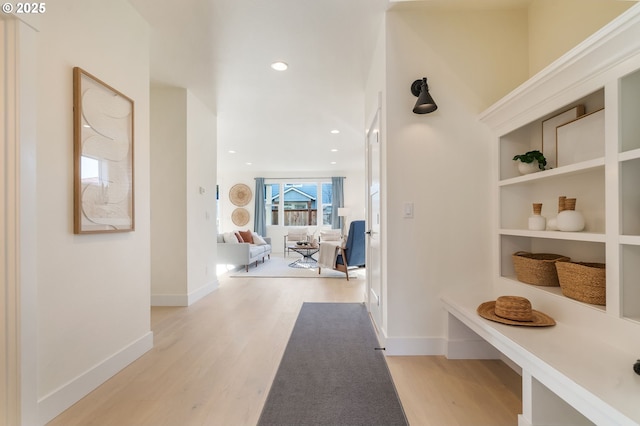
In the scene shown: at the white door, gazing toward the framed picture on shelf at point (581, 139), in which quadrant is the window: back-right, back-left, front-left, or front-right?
back-left

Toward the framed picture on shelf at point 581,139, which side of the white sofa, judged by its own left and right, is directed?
right

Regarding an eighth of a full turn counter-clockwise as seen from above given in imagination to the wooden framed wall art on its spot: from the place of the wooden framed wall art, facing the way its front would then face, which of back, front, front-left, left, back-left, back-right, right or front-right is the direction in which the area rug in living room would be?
front-left

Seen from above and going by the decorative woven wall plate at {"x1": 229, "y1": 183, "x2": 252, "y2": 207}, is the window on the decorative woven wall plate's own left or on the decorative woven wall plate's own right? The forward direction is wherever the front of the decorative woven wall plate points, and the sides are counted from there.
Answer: on the decorative woven wall plate's own left

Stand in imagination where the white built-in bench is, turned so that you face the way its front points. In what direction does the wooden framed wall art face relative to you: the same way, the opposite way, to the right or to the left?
the opposite way

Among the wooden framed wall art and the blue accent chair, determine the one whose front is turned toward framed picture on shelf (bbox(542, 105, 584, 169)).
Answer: the wooden framed wall art

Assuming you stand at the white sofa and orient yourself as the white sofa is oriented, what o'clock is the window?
The window is roughly at 10 o'clock from the white sofa.

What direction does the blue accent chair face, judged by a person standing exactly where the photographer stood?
facing away from the viewer and to the left of the viewer

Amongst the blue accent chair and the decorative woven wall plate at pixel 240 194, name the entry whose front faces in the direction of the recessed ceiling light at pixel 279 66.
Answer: the decorative woven wall plate

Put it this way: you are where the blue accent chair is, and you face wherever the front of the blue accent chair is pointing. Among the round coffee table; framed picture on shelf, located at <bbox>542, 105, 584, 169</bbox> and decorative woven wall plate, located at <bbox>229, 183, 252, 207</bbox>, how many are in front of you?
2

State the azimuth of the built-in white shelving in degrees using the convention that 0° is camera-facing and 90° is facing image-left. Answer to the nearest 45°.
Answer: approximately 45°

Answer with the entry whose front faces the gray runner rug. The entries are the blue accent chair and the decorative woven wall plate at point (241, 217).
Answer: the decorative woven wall plate

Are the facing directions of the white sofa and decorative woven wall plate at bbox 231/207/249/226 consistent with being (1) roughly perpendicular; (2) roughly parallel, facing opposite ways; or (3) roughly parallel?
roughly perpendicular

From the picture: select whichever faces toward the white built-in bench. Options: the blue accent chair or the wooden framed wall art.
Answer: the wooden framed wall art
